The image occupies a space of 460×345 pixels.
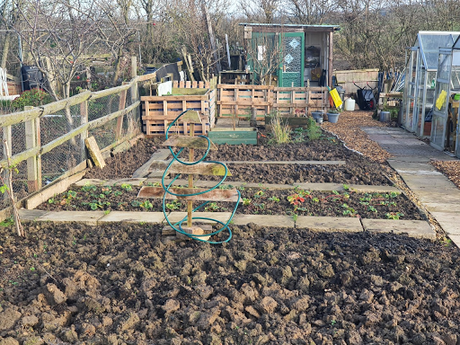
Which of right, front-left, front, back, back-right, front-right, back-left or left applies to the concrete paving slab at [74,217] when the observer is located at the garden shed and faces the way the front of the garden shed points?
front

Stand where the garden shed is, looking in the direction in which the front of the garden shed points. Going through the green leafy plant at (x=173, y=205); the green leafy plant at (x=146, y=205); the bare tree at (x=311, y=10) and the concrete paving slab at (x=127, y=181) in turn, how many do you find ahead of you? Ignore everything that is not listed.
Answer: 3

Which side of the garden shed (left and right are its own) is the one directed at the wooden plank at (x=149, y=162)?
front

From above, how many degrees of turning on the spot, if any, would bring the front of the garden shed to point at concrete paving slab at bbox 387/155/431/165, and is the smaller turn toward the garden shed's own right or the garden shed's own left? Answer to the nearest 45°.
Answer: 0° — it already faces it

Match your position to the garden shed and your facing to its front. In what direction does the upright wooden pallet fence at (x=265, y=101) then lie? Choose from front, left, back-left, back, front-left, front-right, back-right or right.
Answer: front

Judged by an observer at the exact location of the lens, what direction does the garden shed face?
facing the viewer

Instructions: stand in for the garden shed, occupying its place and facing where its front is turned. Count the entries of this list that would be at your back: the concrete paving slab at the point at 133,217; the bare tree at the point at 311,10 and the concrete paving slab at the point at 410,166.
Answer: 1

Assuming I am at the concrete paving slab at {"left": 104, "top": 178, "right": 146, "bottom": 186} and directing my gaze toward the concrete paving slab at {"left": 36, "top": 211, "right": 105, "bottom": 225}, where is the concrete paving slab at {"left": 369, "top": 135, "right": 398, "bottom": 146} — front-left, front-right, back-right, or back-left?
back-left

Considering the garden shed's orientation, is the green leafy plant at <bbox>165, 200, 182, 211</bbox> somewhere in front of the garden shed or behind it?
in front

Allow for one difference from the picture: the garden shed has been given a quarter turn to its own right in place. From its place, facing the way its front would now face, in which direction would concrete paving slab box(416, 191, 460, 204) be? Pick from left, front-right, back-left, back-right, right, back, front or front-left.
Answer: left

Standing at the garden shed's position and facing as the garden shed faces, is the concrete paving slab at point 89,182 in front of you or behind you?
in front

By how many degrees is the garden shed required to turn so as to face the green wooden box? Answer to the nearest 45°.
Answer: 0° — it already faces it

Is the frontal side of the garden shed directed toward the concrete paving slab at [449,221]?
yes

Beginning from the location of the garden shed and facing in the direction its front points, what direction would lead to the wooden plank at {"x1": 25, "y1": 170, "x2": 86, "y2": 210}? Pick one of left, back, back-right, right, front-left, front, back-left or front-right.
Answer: front

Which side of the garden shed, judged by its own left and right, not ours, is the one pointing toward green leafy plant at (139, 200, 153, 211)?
front

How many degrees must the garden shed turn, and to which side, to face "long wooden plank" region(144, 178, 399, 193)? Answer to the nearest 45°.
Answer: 0° — it already faces it
